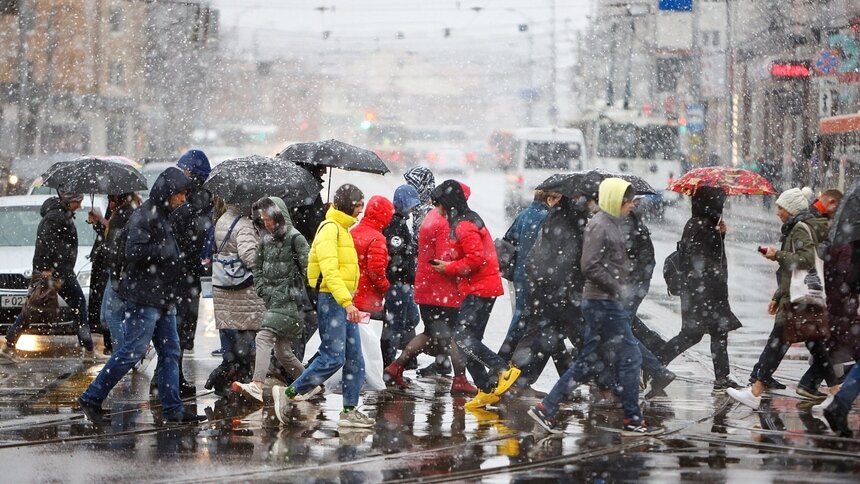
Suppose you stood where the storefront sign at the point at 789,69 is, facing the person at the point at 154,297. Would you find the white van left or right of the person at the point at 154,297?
right

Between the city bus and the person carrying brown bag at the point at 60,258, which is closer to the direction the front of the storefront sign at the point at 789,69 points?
the person carrying brown bag

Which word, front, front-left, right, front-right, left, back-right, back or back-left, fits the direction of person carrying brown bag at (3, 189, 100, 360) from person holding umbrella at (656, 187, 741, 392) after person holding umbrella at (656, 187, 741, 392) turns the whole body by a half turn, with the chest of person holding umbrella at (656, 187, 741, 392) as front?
front

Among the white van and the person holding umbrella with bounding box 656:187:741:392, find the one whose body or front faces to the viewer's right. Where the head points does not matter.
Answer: the person holding umbrella

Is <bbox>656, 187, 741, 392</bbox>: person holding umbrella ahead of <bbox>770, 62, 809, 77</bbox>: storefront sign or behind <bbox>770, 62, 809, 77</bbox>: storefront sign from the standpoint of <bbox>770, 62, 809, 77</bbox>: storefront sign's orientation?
ahead

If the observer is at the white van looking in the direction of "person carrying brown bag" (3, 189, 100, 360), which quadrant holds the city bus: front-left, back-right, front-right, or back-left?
back-left

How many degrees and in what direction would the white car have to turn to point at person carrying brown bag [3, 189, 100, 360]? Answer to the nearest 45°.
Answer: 0° — it already faces them

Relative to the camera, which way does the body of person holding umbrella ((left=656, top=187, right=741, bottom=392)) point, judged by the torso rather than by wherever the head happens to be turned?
to the viewer's right
